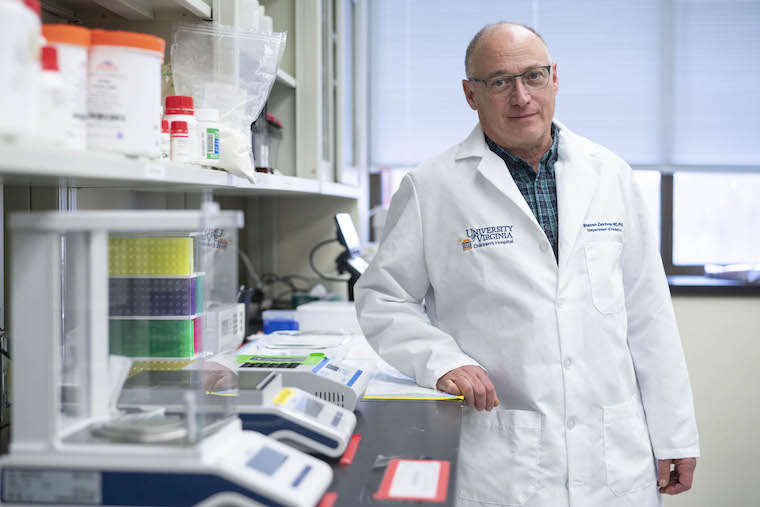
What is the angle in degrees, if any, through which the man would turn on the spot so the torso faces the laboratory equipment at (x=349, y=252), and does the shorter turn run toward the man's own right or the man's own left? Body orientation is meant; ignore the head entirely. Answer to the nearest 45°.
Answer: approximately 135° to the man's own right

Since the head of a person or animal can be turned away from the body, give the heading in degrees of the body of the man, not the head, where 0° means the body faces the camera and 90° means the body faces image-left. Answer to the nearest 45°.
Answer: approximately 0°

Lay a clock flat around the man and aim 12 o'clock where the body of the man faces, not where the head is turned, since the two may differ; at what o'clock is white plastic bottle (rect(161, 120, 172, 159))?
The white plastic bottle is roughly at 2 o'clock from the man.
